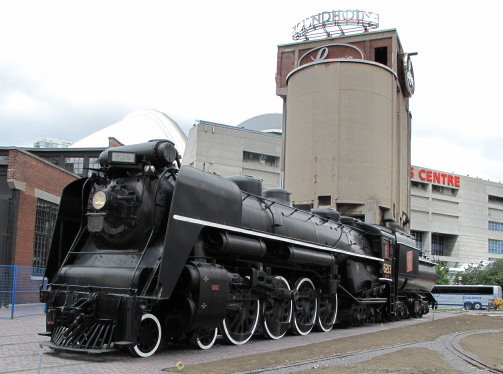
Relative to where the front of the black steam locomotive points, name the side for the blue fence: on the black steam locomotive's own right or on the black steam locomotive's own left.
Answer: on the black steam locomotive's own right

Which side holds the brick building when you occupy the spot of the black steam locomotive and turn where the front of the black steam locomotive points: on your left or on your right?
on your right

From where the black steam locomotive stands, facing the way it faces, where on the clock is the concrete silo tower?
The concrete silo tower is roughly at 5 o'clock from the black steam locomotive.

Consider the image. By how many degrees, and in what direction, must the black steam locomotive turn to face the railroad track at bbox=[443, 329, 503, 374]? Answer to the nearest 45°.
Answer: approximately 135° to its left

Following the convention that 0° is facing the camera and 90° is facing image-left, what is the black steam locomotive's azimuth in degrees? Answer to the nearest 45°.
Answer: approximately 45°
